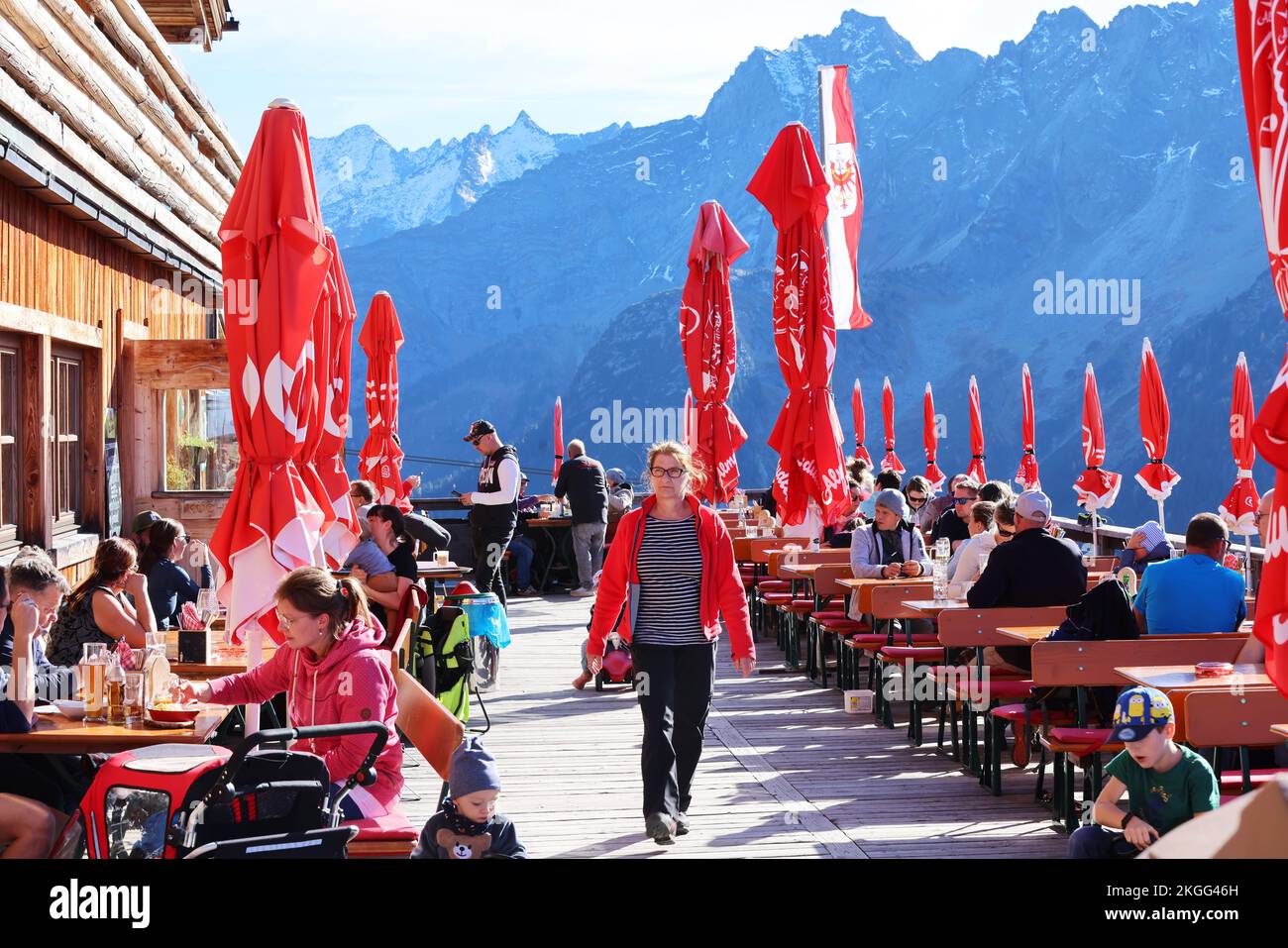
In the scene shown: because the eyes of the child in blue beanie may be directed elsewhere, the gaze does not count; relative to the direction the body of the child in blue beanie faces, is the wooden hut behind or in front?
behind

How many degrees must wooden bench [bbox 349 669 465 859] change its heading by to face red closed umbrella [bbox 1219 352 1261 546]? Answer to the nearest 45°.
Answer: approximately 180°

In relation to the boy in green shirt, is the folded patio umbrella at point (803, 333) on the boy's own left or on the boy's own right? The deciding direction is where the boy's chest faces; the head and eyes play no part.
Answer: on the boy's own right

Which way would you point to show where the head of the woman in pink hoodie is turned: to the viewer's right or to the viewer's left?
to the viewer's left

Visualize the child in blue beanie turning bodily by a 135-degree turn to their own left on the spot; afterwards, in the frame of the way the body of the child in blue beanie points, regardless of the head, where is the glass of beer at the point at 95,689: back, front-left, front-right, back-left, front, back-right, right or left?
left

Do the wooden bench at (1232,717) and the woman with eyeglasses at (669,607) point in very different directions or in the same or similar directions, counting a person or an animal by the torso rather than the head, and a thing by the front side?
very different directions

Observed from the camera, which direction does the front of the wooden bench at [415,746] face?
facing the viewer and to the left of the viewer

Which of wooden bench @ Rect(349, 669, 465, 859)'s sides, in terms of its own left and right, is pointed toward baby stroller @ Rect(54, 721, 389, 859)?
front

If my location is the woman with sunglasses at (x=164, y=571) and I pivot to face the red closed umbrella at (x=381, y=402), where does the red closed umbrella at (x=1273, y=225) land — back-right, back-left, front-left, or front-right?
back-right

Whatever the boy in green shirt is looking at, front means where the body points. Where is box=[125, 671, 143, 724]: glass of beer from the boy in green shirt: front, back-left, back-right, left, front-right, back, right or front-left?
front-right
